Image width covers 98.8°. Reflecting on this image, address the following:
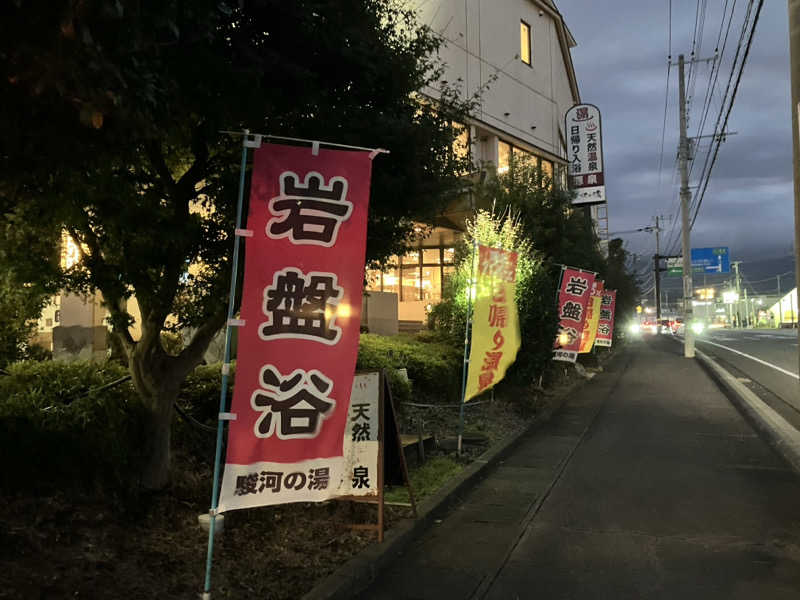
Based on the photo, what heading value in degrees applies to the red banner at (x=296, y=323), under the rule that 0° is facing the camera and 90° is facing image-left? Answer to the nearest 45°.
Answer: approximately 0°

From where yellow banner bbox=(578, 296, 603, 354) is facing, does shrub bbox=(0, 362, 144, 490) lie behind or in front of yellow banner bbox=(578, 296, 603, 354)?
in front

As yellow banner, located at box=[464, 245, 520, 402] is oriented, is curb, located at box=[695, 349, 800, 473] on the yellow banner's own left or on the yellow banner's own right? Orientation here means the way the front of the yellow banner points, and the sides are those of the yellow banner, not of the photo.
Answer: on the yellow banner's own left

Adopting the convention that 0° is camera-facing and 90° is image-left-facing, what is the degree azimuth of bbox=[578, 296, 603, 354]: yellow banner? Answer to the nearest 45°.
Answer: approximately 0°

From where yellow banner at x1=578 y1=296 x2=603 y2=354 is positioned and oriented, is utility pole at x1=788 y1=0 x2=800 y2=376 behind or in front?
in front
